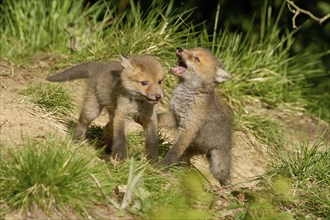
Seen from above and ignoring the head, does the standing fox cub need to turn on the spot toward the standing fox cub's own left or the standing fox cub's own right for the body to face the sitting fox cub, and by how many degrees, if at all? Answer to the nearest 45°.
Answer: approximately 45° to the standing fox cub's own left

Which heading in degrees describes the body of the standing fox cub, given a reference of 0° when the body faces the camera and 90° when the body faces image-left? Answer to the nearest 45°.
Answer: approximately 315°
